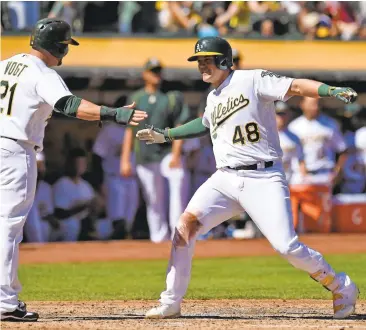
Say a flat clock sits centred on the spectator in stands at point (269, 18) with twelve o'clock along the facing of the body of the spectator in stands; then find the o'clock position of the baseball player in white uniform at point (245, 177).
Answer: The baseball player in white uniform is roughly at 12 o'clock from the spectator in stands.

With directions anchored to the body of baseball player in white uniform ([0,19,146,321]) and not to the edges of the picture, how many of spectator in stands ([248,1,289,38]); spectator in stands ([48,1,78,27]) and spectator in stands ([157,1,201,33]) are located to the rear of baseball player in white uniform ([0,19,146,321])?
0

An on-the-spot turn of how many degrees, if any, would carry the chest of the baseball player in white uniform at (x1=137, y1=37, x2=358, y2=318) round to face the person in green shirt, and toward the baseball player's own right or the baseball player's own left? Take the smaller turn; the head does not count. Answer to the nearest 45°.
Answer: approximately 135° to the baseball player's own right

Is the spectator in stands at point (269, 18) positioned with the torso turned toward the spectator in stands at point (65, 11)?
no

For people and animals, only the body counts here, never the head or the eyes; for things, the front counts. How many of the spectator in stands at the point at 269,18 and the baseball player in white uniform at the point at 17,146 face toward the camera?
1

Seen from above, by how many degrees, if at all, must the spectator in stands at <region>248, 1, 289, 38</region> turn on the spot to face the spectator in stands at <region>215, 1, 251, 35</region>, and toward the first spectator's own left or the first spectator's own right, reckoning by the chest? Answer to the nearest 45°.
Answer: approximately 45° to the first spectator's own right

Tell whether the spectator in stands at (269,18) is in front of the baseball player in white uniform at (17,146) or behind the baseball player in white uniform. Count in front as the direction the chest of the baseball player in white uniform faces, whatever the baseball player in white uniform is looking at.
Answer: in front

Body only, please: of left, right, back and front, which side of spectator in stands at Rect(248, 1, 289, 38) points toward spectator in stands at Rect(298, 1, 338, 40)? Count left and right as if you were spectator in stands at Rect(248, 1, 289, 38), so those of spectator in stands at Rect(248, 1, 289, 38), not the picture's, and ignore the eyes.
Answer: left

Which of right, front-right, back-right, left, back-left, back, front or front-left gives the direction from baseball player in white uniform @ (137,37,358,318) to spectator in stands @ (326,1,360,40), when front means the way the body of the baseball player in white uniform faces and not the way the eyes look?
back-right

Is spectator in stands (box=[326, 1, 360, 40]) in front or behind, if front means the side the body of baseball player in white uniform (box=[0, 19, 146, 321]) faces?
in front

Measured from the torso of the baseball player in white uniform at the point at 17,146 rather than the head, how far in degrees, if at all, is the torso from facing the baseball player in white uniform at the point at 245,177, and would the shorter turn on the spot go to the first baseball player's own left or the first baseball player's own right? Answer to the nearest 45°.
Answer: approximately 45° to the first baseball player's own right

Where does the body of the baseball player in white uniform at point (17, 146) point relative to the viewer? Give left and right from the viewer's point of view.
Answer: facing away from the viewer and to the right of the viewer

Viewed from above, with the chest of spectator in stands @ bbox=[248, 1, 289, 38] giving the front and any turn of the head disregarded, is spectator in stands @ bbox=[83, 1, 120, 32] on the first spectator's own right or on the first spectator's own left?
on the first spectator's own right

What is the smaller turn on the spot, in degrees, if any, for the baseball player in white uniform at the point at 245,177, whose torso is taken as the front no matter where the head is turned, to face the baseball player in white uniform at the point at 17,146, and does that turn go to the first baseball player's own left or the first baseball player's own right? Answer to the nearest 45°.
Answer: approximately 45° to the first baseball player's own right

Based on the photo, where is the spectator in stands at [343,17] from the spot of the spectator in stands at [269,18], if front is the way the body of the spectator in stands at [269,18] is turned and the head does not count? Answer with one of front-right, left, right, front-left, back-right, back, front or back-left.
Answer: back-left

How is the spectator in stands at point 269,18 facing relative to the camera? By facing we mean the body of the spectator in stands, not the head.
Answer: toward the camera

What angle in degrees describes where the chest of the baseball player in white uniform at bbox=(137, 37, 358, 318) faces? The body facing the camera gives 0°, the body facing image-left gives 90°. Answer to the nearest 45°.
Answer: approximately 45°

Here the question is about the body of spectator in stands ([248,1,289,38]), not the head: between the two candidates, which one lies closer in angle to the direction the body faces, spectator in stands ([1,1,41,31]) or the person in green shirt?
the person in green shirt
